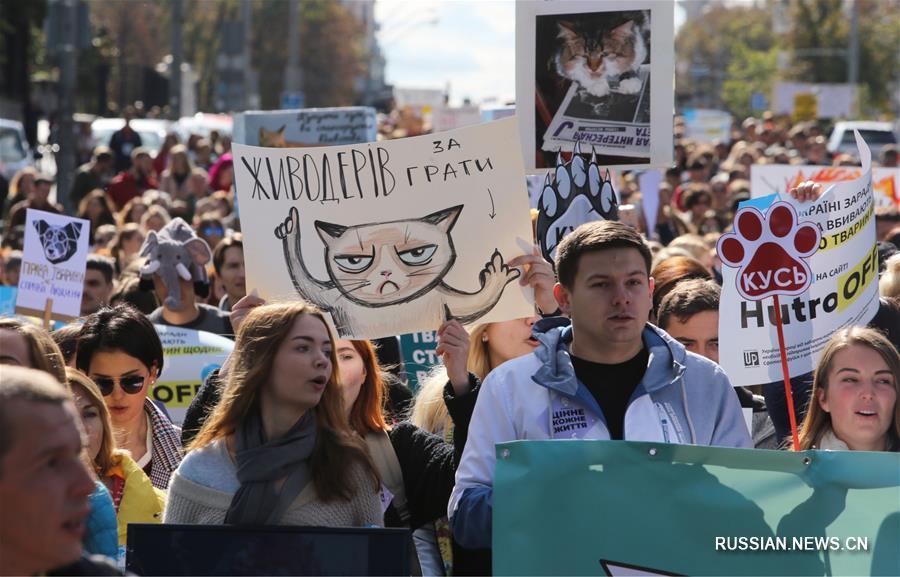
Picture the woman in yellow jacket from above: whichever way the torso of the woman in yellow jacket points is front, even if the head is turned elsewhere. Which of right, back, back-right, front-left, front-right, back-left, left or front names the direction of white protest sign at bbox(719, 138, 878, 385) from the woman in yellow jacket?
back-left

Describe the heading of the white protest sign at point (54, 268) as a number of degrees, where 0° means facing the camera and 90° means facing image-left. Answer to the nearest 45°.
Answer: approximately 0°

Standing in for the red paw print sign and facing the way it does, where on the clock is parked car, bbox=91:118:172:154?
The parked car is roughly at 5 o'clock from the red paw print sign.

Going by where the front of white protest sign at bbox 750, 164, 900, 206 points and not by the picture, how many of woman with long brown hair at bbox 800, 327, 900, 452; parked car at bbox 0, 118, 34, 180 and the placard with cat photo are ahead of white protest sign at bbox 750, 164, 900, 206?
2

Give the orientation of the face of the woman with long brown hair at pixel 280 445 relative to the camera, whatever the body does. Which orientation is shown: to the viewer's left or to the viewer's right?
to the viewer's right

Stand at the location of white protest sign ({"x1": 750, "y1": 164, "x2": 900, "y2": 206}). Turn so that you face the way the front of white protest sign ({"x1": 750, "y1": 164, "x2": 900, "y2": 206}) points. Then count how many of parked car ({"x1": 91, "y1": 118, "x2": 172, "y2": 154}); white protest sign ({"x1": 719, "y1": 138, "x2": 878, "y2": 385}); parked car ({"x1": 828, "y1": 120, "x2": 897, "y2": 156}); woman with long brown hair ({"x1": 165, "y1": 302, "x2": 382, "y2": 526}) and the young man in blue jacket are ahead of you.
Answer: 3

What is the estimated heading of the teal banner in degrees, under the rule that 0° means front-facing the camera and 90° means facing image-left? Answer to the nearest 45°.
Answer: approximately 0°

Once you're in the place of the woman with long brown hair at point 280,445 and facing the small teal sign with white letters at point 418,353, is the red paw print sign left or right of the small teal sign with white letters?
right

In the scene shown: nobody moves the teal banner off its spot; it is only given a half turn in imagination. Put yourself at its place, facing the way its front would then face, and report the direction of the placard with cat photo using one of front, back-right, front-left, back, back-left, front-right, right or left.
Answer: front
